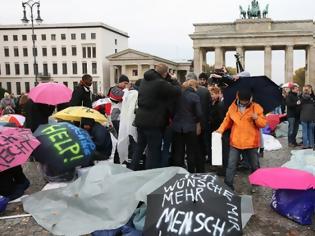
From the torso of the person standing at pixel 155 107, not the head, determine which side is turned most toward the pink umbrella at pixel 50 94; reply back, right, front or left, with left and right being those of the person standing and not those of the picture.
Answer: left

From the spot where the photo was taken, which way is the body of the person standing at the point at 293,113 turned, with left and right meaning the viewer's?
facing the viewer and to the right of the viewer

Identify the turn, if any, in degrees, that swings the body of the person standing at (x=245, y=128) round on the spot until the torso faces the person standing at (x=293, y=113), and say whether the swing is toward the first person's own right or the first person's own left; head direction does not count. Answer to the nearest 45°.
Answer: approximately 180°

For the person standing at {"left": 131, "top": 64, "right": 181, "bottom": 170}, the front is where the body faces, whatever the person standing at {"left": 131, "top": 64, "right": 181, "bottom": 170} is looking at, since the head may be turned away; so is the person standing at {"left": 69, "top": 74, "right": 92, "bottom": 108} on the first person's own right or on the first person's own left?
on the first person's own left

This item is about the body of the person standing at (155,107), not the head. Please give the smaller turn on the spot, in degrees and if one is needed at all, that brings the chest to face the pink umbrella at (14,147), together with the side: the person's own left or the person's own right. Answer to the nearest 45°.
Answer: approximately 135° to the person's own left

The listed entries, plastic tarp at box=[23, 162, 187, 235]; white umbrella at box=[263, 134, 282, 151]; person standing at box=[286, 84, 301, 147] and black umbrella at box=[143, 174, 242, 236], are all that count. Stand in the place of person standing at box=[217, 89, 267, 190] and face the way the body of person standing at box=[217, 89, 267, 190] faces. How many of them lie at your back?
2

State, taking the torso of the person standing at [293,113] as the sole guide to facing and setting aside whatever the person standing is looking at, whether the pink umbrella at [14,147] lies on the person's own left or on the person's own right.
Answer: on the person's own right

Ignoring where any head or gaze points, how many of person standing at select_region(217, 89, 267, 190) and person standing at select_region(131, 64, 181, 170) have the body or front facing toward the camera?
1

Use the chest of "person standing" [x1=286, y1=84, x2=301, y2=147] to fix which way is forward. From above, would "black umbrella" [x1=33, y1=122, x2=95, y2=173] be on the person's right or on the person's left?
on the person's right

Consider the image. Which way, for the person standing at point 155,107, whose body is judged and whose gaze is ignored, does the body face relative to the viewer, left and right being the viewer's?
facing away from the viewer and to the right of the viewer

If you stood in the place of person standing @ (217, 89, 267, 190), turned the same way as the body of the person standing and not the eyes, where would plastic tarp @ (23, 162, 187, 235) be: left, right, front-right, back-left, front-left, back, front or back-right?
front-right

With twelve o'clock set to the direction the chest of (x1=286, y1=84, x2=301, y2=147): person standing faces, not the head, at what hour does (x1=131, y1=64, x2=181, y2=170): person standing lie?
(x1=131, y1=64, x2=181, y2=170): person standing is roughly at 2 o'clock from (x1=286, y1=84, x2=301, y2=147): person standing.
